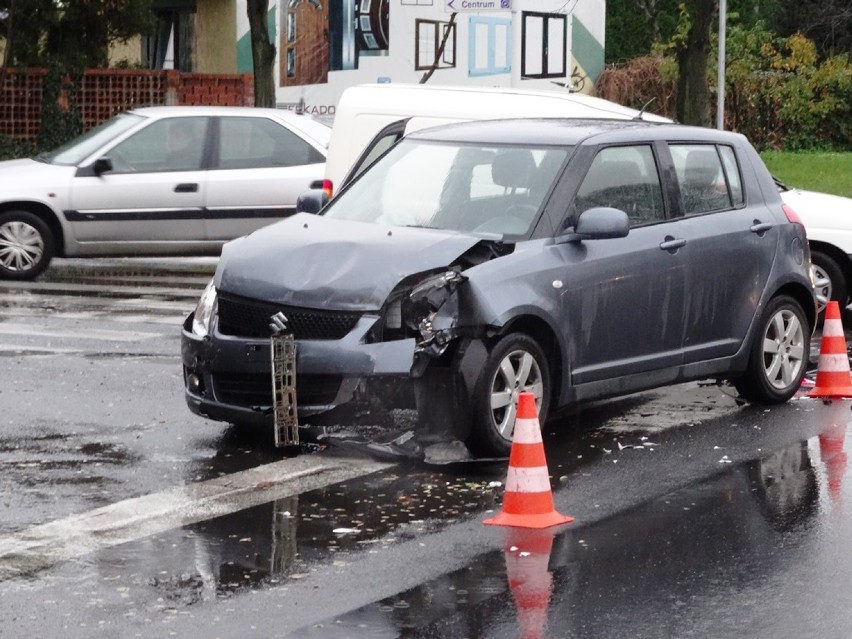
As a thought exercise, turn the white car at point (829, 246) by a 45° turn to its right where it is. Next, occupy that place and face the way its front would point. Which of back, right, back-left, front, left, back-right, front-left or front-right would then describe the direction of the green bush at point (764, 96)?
back-left

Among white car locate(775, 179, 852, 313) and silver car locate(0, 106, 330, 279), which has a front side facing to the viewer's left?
silver car locate(0, 106, 330, 279)

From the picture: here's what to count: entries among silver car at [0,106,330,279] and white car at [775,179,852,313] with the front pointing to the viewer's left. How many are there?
1

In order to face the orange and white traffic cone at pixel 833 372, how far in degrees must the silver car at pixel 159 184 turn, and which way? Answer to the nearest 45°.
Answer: approximately 135° to its left

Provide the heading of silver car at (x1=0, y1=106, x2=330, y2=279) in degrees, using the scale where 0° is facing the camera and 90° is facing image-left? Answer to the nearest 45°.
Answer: approximately 90°

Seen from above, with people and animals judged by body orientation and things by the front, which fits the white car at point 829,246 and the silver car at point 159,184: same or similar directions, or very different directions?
very different directions

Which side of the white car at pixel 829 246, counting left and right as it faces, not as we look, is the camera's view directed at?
right

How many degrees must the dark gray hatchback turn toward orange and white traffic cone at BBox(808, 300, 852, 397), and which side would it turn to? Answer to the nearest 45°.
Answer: approximately 180°
